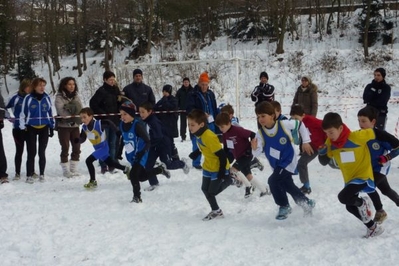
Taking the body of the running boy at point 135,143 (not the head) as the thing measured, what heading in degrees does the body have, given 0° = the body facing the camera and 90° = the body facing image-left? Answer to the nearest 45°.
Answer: approximately 45°

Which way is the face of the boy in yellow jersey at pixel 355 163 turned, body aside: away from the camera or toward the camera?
toward the camera

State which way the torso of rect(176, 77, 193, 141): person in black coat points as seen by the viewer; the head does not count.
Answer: toward the camera

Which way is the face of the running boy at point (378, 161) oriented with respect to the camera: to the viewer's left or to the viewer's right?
to the viewer's left

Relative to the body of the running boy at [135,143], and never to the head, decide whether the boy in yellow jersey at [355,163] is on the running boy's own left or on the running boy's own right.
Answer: on the running boy's own left

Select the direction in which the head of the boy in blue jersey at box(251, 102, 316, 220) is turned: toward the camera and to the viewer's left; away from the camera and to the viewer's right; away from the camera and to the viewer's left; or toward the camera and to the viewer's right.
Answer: toward the camera and to the viewer's left

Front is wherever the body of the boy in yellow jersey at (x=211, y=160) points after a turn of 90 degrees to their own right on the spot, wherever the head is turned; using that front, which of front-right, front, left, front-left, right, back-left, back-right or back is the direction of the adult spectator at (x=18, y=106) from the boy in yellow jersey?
front

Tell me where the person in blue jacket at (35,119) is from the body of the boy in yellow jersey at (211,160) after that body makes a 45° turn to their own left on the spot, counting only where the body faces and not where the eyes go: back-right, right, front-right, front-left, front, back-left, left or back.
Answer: back-right

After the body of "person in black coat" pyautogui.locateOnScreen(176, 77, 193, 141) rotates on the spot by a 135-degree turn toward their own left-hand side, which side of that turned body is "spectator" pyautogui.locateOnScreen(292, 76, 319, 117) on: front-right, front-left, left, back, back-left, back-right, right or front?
right

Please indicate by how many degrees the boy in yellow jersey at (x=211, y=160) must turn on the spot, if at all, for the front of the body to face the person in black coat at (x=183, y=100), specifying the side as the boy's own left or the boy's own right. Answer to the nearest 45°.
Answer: approximately 135° to the boy's own right

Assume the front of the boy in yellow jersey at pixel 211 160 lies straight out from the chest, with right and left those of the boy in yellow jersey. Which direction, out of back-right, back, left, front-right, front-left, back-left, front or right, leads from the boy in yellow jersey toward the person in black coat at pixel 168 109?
back-right

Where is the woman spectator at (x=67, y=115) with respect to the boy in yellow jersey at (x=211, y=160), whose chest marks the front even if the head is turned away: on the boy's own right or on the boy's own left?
on the boy's own right

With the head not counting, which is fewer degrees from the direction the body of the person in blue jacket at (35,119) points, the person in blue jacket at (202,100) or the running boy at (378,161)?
the running boy

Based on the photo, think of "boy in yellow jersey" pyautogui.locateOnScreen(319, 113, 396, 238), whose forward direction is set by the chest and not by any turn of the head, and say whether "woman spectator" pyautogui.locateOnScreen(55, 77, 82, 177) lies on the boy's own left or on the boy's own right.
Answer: on the boy's own right

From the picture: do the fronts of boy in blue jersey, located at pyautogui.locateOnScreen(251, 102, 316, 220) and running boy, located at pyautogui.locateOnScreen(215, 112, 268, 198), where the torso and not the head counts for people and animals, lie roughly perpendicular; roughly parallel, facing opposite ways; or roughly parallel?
roughly parallel

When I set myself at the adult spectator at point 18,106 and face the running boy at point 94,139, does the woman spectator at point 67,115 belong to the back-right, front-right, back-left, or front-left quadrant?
front-left

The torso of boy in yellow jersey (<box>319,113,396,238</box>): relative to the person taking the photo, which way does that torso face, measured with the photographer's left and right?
facing the viewer and to the left of the viewer
